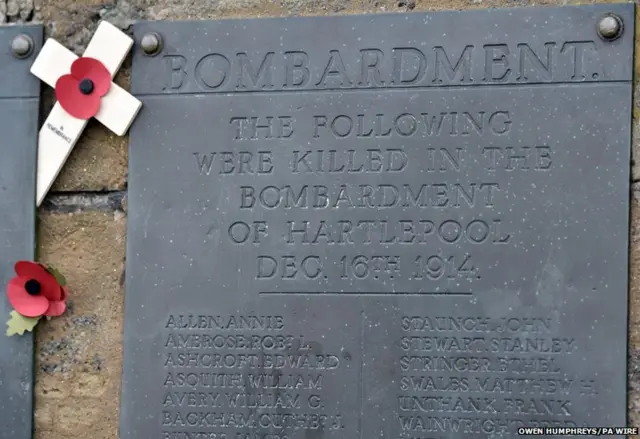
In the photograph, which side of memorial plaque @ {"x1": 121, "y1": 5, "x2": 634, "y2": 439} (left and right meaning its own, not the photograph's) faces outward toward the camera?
front

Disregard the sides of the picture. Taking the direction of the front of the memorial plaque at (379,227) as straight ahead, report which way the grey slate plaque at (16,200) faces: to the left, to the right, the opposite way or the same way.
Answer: the same way

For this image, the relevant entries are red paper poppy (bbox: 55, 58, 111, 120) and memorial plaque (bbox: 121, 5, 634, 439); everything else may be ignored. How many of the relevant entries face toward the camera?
2

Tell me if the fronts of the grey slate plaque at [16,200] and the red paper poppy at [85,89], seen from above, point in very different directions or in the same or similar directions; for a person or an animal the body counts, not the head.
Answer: same or similar directions

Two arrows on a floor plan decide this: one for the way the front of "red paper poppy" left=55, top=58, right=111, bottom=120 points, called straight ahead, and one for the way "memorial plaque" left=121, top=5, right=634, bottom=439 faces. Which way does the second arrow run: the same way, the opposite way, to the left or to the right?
the same way

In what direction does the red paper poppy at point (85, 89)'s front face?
toward the camera
